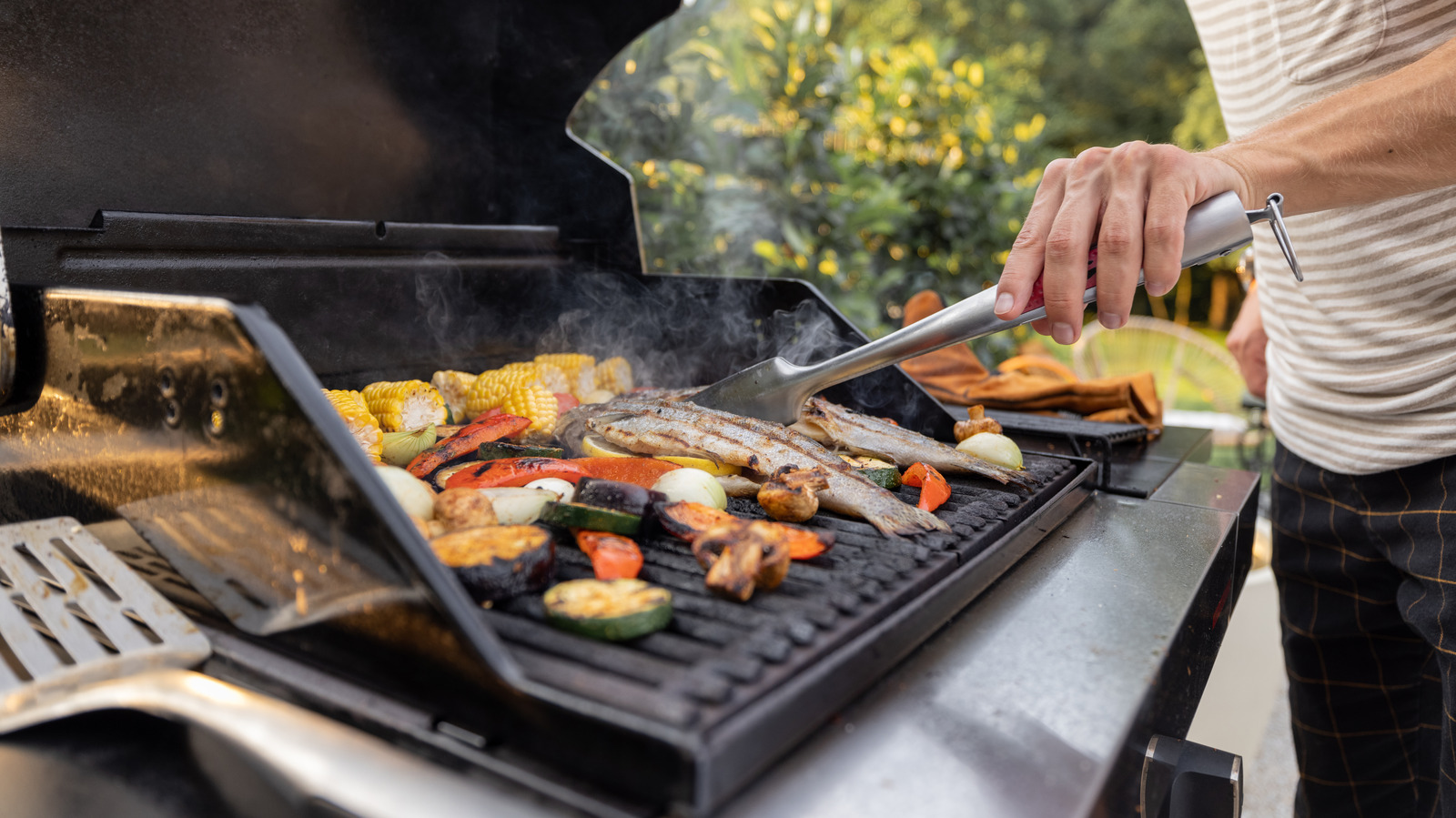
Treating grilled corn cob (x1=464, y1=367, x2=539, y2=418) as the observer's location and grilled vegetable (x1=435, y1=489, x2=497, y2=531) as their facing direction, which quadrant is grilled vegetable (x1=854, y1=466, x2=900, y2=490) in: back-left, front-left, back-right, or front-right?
front-left

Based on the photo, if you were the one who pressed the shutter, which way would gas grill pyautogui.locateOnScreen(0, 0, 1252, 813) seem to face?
facing the viewer and to the right of the viewer

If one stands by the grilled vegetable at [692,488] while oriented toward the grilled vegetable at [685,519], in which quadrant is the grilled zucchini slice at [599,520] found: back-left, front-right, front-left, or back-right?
front-right
